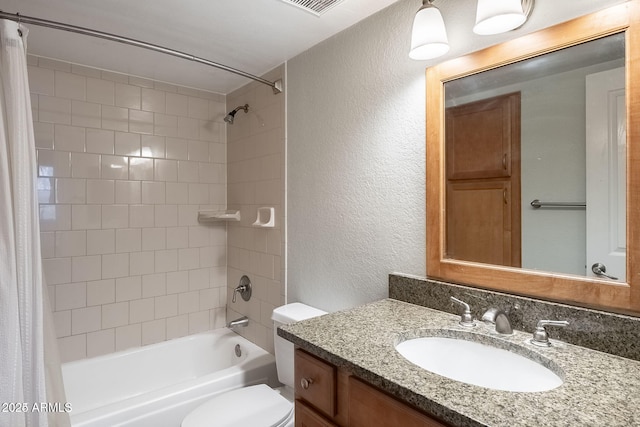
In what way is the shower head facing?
to the viewer's left

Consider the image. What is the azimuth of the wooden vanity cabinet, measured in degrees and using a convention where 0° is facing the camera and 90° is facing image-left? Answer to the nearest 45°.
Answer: approximately 45°

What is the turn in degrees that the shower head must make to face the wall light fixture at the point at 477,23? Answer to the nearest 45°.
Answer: approximately 135° to its left

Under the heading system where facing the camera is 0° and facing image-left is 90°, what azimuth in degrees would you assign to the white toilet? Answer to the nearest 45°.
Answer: approximately 45°

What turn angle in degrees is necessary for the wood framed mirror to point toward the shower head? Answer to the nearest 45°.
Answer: approximately 45° to its right

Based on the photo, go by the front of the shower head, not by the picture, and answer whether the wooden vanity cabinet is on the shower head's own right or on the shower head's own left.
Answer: on the shower head's own left

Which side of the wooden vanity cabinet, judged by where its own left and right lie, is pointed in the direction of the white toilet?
right
